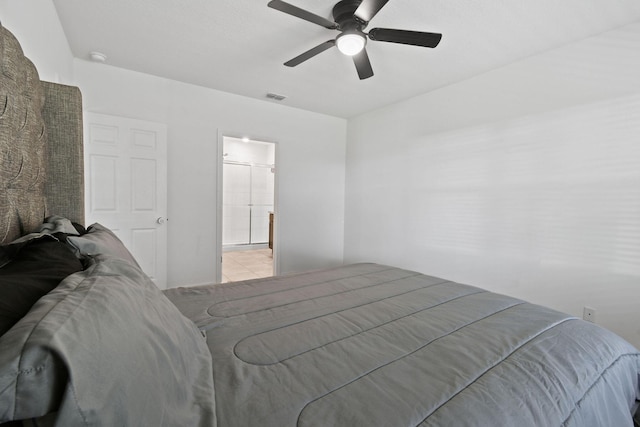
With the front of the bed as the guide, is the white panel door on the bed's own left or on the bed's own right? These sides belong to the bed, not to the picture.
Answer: on the bed's own left

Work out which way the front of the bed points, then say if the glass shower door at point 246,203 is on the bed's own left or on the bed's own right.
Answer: on the bed's own left

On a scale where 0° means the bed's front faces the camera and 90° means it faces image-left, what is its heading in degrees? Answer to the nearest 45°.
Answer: approximately 225°

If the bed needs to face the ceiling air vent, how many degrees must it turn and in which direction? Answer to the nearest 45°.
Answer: approximately 45° to its left
